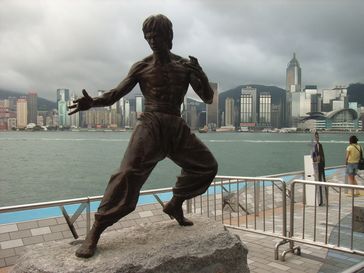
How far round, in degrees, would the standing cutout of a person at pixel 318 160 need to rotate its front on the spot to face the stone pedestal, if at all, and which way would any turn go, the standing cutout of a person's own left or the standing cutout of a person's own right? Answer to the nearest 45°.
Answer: approximately 45° to the standing cutout of a person's own left

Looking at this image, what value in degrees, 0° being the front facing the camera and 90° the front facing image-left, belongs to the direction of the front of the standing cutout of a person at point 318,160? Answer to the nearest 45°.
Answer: approximately 45°

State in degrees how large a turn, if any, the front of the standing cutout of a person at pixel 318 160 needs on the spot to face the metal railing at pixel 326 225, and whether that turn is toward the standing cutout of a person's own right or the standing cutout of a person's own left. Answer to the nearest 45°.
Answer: approximately 45° to the standing cutout of a person's own left
